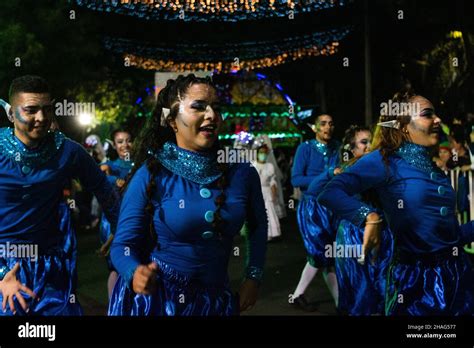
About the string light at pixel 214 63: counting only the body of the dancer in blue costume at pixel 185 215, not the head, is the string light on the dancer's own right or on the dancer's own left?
on the dancer's own left

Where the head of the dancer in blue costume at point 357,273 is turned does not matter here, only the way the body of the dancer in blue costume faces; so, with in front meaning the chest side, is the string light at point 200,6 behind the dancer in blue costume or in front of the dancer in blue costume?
behind

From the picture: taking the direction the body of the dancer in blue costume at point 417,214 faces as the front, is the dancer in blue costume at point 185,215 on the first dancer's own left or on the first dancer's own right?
on the first dancer's own right

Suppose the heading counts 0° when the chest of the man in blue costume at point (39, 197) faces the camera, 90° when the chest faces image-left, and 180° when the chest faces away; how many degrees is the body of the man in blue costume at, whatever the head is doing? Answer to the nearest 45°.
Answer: approximately 0°

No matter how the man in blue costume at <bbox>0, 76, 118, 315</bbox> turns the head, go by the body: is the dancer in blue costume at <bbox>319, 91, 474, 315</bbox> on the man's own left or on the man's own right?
on the man's own left

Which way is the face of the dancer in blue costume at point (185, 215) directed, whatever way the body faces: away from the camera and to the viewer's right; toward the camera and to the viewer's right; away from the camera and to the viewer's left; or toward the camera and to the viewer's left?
toward the camera and to the viewer's right

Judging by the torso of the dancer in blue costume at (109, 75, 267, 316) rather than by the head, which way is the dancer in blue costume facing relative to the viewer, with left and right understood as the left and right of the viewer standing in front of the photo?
facing the viewer and to the right of the viewer

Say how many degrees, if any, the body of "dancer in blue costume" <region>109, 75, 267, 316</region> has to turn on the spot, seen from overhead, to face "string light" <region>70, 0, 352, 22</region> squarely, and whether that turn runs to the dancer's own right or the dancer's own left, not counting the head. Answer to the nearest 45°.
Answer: approximately 135° to the dancer's own left

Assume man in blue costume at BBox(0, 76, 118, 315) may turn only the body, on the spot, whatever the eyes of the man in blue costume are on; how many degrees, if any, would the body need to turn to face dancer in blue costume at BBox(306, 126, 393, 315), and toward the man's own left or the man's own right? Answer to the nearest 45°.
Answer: approximately 135° to the man's own left

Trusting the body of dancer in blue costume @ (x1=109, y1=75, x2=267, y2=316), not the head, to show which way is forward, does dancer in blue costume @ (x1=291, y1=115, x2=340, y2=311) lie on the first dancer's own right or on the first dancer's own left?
on the first dancer's own left

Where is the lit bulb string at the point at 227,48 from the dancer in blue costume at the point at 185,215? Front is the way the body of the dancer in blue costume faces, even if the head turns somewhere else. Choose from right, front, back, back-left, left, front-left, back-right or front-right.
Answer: back-left
